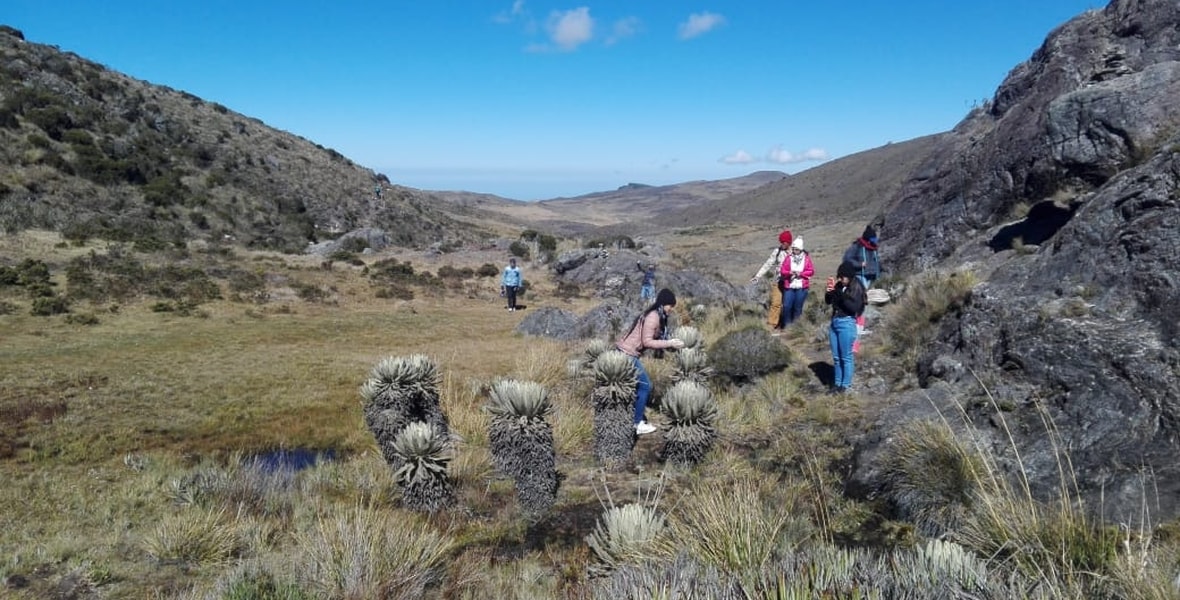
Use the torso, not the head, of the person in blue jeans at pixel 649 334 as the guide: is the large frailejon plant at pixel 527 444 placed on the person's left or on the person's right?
on the person's right

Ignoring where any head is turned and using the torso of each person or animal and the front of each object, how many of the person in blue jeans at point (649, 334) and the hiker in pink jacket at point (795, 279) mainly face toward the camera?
1

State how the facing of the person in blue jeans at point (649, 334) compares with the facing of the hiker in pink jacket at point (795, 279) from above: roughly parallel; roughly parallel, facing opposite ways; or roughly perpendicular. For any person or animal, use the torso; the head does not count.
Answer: roughly perpendicular

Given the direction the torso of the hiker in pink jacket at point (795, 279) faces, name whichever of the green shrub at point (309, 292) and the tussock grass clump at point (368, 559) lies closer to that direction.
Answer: the tussock grass clump

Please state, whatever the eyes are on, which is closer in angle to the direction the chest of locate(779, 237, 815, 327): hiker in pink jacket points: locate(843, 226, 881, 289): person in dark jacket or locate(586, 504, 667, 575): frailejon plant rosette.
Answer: the frailejon plant rosette

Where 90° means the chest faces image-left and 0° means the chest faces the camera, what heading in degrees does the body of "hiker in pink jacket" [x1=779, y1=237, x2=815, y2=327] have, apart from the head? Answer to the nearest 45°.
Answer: approximately 0°

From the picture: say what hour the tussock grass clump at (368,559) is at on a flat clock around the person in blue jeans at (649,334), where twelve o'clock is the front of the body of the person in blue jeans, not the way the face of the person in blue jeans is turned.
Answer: The tussock grass clump is roughly at 4 o'clock from the person in blue jeans.

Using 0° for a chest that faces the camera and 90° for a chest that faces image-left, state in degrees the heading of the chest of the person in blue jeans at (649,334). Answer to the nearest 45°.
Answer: approximately 270°

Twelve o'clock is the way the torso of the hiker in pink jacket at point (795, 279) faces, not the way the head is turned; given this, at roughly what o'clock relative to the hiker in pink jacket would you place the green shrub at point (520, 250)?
The green shrub is roughly at 5 o'clock from the hiker in pink jacket.

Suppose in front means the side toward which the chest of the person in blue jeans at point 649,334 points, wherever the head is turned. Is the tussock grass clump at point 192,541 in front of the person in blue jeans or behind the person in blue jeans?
behind

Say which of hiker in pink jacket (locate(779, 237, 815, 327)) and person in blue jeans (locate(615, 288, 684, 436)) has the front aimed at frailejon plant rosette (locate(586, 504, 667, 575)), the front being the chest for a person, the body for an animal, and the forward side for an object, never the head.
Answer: the hiker in pink jacket
